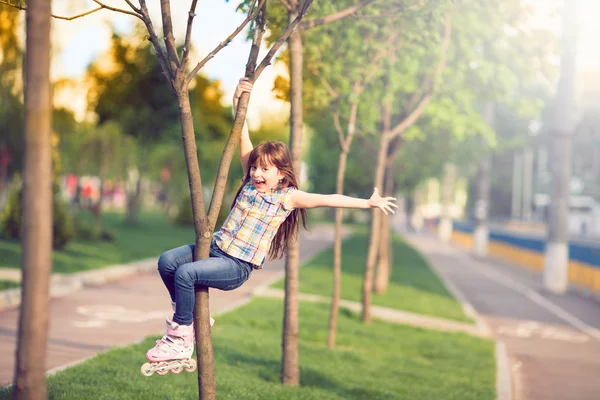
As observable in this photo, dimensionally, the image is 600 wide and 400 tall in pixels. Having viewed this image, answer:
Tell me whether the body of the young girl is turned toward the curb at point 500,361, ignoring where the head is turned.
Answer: no

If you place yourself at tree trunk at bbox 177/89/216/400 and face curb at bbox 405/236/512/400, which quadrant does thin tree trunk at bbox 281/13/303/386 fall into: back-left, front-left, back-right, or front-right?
front-left

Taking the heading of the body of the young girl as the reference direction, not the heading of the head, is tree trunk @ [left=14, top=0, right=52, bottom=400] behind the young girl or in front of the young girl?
in front

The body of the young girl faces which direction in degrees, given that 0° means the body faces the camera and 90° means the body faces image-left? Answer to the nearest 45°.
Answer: approximately 45°
